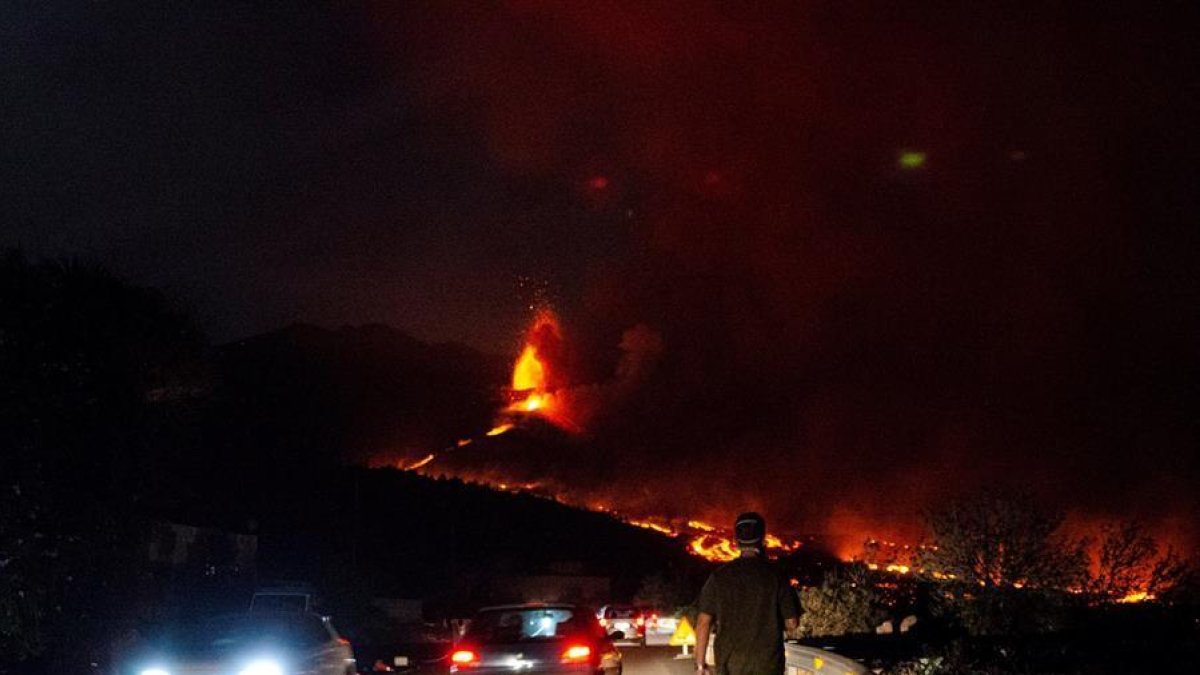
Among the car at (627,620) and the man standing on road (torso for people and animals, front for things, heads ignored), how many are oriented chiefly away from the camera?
2

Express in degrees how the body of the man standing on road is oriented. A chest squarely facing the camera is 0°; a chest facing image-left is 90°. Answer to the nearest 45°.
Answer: approximately 180°

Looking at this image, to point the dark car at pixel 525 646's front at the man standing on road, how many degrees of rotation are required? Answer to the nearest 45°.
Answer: approximately 180°

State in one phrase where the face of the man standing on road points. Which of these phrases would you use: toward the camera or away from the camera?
away from the camera

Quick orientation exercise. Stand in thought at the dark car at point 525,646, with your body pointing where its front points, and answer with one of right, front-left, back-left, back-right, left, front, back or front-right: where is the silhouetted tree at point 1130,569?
front-right

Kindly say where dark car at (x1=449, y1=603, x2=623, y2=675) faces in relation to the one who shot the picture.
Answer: facing away from the viewer

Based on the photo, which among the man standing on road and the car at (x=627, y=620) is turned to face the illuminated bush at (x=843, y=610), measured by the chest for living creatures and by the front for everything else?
the man standing on road

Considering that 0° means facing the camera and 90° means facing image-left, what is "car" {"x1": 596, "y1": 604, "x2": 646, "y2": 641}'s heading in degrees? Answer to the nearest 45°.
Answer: approximately 180°
